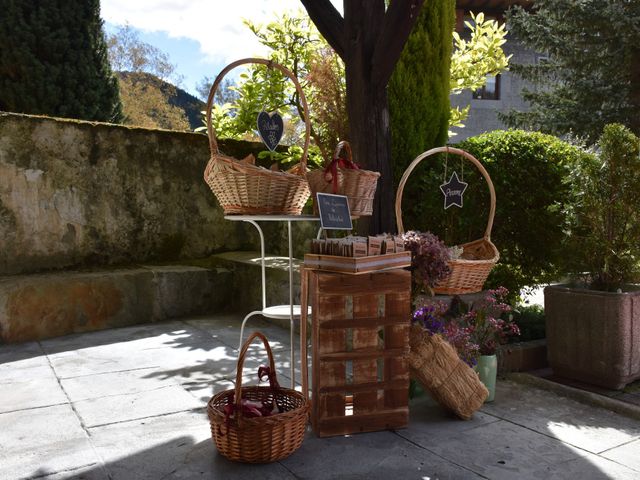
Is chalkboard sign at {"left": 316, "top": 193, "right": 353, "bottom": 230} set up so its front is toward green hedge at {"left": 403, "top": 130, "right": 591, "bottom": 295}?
no

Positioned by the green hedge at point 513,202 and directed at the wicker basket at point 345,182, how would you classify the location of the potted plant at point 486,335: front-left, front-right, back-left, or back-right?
front-left

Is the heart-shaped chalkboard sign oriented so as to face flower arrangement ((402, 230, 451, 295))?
no

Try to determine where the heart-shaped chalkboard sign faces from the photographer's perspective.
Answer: facing the viewer

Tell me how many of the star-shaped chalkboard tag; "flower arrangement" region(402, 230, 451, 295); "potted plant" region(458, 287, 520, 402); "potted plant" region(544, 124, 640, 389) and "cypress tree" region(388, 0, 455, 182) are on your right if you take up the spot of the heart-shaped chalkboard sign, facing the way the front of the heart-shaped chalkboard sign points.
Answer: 0

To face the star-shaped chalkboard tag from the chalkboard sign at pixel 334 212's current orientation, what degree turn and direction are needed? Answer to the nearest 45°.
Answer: approximately 135° to its left

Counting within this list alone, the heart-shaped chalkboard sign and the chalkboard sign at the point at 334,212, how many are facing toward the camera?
2

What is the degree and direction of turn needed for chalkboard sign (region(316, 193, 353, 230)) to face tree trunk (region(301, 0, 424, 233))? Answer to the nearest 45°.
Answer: approximately 180°

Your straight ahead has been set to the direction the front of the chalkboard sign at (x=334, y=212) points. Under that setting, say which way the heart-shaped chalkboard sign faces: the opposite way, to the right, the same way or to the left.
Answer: the same way

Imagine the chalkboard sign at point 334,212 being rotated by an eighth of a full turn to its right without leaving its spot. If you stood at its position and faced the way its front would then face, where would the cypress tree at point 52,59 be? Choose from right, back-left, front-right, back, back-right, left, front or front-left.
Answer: right

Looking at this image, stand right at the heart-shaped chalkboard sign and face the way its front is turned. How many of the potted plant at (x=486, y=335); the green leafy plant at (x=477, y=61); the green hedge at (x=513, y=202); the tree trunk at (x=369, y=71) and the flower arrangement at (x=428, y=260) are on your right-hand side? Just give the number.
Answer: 0

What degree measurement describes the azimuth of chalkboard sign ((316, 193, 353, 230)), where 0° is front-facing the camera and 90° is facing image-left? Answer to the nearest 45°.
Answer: approximately 0°

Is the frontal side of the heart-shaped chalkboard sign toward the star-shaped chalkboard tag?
no

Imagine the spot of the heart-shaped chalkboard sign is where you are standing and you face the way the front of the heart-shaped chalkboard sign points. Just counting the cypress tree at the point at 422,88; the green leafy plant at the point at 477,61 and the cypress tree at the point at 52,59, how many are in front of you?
0
